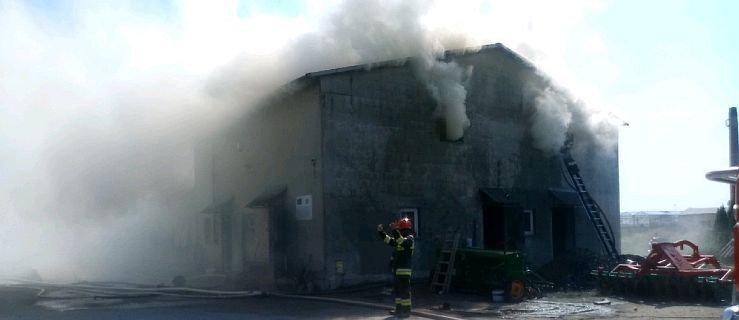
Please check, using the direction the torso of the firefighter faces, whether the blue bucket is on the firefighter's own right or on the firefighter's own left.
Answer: on the firefighter's own right
